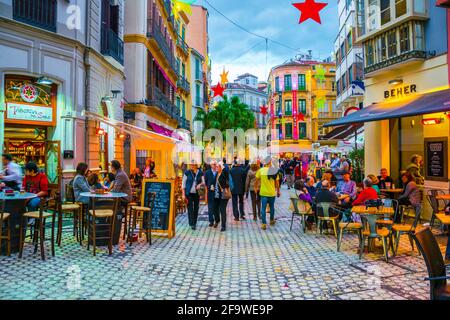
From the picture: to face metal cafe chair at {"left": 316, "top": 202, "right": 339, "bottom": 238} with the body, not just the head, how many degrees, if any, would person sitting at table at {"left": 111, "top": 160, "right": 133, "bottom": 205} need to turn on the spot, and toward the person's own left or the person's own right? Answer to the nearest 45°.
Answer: approximately 180°

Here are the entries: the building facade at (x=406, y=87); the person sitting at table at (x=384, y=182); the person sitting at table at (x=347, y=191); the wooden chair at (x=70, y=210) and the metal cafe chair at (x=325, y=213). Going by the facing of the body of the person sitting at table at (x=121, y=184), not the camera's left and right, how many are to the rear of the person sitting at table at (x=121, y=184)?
4

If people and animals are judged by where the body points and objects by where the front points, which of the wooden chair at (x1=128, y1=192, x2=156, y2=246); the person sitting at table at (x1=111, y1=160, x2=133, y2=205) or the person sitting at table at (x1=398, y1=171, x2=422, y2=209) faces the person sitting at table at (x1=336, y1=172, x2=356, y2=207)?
the person sitting at table at (x1=398, y1=171, x2=422, y2=209)

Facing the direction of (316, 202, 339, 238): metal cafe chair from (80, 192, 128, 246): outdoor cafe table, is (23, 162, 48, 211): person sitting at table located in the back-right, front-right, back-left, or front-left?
back-left

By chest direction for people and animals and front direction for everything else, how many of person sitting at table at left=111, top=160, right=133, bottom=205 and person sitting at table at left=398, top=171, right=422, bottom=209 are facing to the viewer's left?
2

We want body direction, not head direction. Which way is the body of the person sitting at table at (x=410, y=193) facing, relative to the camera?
to the viewer's left

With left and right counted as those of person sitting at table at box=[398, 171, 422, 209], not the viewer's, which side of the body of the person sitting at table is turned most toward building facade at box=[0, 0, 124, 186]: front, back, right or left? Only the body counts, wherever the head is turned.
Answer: front

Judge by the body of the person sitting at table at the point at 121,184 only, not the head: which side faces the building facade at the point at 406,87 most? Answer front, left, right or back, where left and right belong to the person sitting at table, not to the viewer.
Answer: back

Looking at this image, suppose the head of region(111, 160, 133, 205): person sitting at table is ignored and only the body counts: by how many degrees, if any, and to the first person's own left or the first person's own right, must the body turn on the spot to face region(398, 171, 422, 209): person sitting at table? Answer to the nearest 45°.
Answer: approximately 180°

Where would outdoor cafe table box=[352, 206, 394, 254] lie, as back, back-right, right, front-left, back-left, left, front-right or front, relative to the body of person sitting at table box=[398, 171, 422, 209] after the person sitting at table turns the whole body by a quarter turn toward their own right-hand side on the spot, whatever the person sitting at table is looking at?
back

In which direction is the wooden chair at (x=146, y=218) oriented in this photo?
to the viewer's left

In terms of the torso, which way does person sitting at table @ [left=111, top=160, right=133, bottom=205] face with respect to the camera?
to the viewer's left
